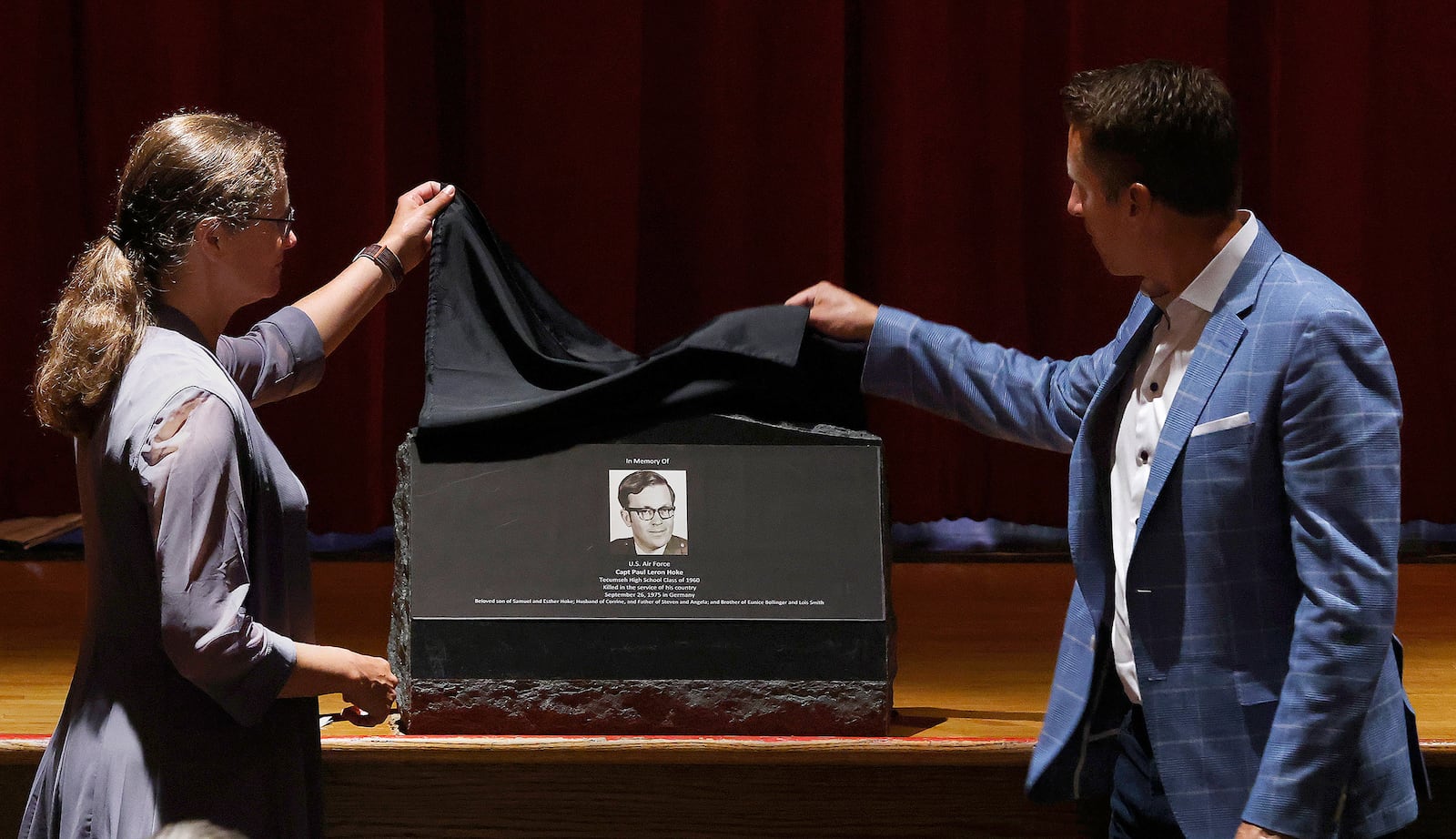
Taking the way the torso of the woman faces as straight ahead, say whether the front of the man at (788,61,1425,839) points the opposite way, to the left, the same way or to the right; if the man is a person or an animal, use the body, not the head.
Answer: the opposite way

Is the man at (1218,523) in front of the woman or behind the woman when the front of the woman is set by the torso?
in front

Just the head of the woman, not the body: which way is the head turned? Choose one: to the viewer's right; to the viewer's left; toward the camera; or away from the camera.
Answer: to the viewer's right

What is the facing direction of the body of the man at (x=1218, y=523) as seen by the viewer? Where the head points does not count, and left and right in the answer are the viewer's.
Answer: facing the viewer and to the left of the viewer

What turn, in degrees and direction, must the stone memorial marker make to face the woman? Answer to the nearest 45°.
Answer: approximately 45° to its right

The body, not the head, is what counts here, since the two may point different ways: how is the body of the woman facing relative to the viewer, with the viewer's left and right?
facing to the right of the viewer

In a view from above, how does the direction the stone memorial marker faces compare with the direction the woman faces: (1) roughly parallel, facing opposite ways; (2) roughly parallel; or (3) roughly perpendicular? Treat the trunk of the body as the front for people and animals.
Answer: roughly perpendicular

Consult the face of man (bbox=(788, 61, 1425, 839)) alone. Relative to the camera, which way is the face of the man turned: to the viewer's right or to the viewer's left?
to the viewer's left

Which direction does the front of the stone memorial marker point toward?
toward the camera

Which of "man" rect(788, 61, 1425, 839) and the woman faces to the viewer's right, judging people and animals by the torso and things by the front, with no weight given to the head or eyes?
the woman

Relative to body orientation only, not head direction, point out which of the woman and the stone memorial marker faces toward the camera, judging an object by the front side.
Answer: the stone memorial marker

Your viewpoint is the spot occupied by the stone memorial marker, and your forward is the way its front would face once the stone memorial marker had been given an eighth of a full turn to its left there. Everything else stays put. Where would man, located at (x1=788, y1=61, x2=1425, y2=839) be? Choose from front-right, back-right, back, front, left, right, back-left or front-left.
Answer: front
